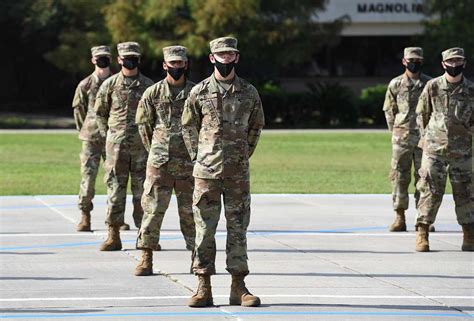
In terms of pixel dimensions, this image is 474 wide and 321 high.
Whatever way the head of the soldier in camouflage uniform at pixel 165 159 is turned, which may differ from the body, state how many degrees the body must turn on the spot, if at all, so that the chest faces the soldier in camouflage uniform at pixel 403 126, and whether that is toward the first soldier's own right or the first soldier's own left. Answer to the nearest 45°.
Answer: approximately 135° to the first soldier's own left

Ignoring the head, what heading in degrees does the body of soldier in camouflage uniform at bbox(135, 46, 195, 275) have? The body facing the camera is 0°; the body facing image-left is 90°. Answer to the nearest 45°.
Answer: approximately 0°

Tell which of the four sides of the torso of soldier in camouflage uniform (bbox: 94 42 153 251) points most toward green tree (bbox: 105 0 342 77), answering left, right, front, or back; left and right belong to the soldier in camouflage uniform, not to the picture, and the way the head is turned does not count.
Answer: back

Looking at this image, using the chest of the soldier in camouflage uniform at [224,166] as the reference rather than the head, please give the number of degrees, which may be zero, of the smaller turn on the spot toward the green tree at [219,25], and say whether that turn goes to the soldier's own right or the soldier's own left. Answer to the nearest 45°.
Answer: approximately 180°

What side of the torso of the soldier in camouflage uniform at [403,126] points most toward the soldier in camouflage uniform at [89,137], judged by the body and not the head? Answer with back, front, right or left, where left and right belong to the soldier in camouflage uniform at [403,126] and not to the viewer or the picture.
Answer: right

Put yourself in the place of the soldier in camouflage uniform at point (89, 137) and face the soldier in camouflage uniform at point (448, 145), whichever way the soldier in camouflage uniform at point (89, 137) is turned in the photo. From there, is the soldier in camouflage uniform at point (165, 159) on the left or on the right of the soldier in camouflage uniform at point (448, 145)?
right

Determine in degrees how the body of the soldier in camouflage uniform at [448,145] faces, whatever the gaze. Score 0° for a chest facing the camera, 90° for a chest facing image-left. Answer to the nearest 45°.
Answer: approximately 0°
